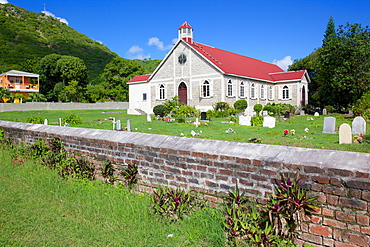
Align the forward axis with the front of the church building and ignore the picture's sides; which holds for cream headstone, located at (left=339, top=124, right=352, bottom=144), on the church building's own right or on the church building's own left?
on the church building's own left

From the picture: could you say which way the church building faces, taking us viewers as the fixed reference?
facing the viewer and to the left of the viewer

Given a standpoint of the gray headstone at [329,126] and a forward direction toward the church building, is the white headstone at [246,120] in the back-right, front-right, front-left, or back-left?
front-left

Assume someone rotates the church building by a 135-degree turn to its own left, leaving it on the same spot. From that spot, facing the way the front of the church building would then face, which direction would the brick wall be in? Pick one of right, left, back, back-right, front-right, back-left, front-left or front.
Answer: right

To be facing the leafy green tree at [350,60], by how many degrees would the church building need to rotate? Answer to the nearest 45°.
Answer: approximately 135° to its left

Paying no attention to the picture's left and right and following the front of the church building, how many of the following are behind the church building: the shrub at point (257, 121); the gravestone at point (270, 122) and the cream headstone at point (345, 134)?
0

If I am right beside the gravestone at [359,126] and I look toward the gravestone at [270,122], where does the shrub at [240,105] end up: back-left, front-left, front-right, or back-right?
front-right

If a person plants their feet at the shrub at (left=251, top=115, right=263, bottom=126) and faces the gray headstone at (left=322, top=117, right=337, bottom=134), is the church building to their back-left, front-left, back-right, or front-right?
back-left

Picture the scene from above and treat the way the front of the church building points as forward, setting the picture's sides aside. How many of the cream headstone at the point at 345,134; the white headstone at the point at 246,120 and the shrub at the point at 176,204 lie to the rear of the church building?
0

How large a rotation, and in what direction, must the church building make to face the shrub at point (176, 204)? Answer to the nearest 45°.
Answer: approximately 45° to its left

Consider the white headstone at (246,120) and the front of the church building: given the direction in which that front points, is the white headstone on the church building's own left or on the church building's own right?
on the church building's own left

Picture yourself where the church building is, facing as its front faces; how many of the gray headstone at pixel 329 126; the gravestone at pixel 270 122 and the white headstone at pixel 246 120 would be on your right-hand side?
0

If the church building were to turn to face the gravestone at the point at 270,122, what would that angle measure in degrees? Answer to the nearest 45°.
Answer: approximately 45° to its left
